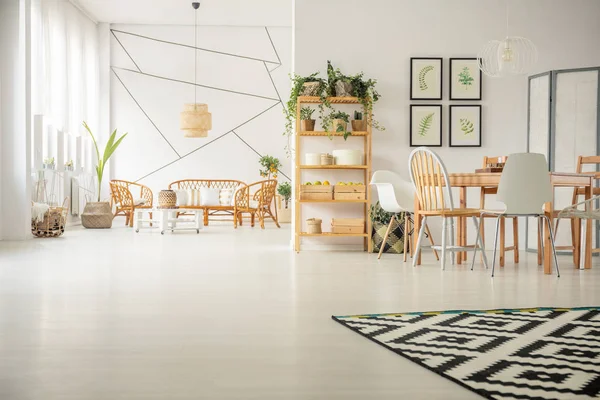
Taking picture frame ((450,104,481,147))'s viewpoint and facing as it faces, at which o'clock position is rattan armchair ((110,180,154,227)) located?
The rattan armchair is roughly at 4 o'clock from the picture frame.

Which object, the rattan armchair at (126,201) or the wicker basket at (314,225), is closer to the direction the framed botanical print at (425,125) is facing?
the wicker basket

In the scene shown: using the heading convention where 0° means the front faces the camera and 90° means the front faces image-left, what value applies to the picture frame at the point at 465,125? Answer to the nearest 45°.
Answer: approximately 0°

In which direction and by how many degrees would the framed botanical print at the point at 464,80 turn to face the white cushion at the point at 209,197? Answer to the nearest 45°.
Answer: approximately 135° to its right

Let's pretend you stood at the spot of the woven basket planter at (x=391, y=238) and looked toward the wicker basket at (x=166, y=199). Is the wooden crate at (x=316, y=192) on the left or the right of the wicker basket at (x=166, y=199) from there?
left

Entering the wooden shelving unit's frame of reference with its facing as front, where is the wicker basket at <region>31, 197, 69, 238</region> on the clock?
The wicker basket is roughly at 4 o'clock from the wooden shelving unit.

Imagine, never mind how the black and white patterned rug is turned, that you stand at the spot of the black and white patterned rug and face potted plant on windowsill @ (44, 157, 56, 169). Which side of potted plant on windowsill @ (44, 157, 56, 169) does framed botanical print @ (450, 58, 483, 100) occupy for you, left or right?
right

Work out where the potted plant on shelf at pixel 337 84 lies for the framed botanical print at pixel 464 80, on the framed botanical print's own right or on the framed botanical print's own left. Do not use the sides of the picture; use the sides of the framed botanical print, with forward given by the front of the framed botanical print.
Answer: on the framed botanical print's own right
